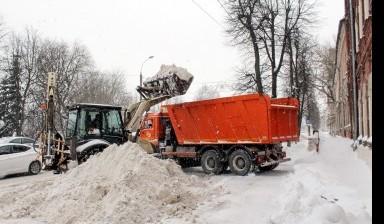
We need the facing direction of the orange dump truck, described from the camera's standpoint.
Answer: facing away from the viewer and to the left of the viewer

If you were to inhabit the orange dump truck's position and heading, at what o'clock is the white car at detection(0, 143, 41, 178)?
The white car is roughly at 11 o'clock from the orange dump truck.

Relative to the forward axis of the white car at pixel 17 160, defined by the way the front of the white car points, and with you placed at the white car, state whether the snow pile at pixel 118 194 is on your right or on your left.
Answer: on your left

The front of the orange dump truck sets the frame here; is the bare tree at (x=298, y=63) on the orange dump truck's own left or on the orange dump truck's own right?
on the orange dump truck's own right
